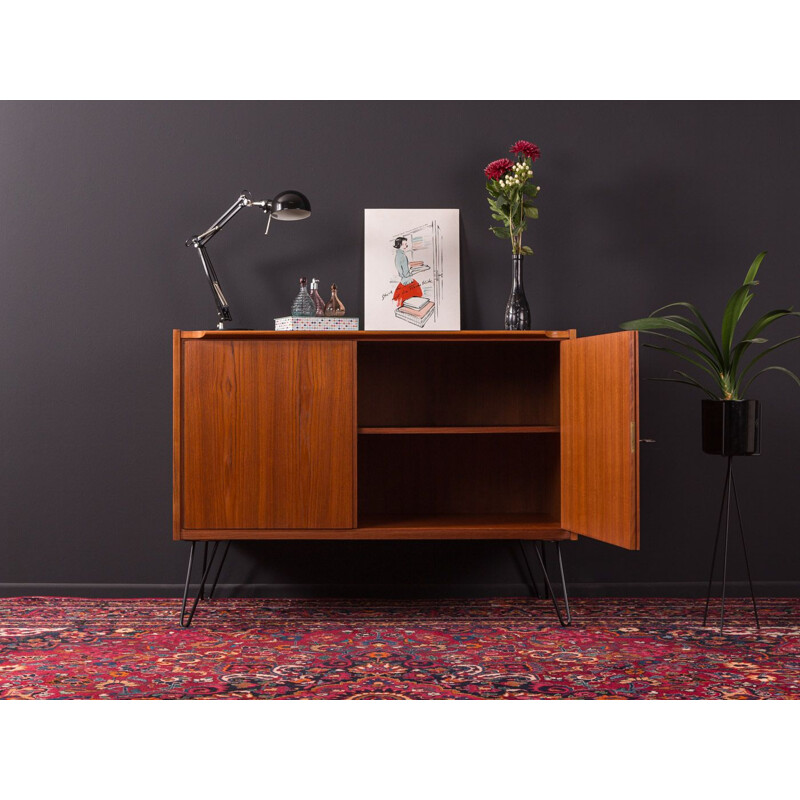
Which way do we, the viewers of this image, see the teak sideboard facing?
facing the viewer

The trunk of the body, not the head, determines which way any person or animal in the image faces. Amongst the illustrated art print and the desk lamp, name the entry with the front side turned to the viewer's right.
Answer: the desk lamp

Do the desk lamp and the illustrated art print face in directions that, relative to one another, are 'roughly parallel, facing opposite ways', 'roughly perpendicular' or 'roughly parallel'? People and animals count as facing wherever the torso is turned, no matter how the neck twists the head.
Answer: roughly perpendicular

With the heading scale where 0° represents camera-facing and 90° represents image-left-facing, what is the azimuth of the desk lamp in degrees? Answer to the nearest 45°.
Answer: approximately 270°

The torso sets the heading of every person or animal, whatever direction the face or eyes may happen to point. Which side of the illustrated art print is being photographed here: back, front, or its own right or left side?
front

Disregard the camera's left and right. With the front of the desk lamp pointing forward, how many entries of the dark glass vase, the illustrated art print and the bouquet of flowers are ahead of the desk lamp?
3

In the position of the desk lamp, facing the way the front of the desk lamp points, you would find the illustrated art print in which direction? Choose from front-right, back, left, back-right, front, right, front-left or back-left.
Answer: front
